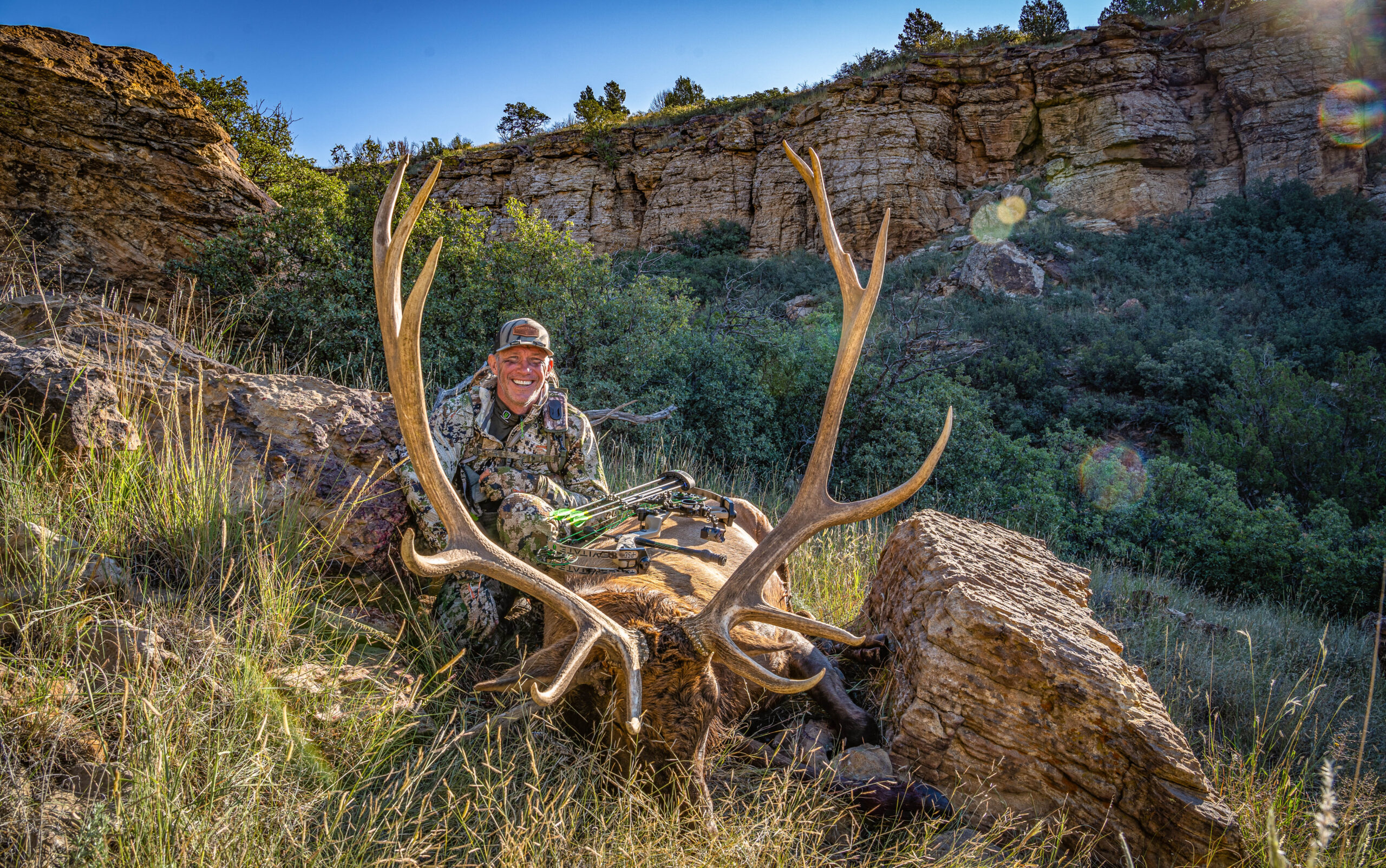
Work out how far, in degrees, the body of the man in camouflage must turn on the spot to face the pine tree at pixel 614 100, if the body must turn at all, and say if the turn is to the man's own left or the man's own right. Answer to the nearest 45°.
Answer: approximately 180°

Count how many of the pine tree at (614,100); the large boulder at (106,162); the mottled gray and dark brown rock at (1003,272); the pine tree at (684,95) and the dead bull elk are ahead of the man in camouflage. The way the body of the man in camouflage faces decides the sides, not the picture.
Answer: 1

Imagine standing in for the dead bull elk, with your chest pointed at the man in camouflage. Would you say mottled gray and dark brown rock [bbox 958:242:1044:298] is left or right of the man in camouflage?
right

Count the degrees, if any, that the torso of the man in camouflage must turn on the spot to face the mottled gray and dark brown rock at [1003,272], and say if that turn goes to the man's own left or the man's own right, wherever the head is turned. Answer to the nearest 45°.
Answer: approximately 135° to the man's own left

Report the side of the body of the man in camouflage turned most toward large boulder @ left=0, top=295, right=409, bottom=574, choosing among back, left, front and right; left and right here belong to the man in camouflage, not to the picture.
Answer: right

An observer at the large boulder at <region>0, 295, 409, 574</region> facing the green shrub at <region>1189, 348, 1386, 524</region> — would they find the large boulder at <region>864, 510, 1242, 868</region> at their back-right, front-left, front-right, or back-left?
front-right

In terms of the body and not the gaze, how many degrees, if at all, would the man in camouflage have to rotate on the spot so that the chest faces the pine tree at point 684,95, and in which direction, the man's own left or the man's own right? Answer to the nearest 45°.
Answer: approximately 180°

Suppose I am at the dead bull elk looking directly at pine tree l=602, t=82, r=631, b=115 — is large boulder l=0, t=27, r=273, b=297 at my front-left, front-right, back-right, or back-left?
front-left

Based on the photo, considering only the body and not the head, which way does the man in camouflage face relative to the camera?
toward the camera

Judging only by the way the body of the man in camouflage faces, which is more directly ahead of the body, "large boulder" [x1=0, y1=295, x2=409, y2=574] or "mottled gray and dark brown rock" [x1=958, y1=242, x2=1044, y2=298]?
the large boulder

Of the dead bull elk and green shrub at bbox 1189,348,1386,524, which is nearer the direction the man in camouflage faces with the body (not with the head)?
the dead bull elk

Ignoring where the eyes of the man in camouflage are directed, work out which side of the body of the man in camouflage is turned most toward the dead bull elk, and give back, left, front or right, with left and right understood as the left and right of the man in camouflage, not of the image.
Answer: front

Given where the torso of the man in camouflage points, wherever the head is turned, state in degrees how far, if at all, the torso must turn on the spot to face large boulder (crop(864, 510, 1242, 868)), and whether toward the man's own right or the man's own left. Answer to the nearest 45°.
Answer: approximately 45° to the man's own left

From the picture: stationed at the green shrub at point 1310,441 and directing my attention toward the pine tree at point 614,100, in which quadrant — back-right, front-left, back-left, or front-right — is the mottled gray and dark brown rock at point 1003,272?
front-right
